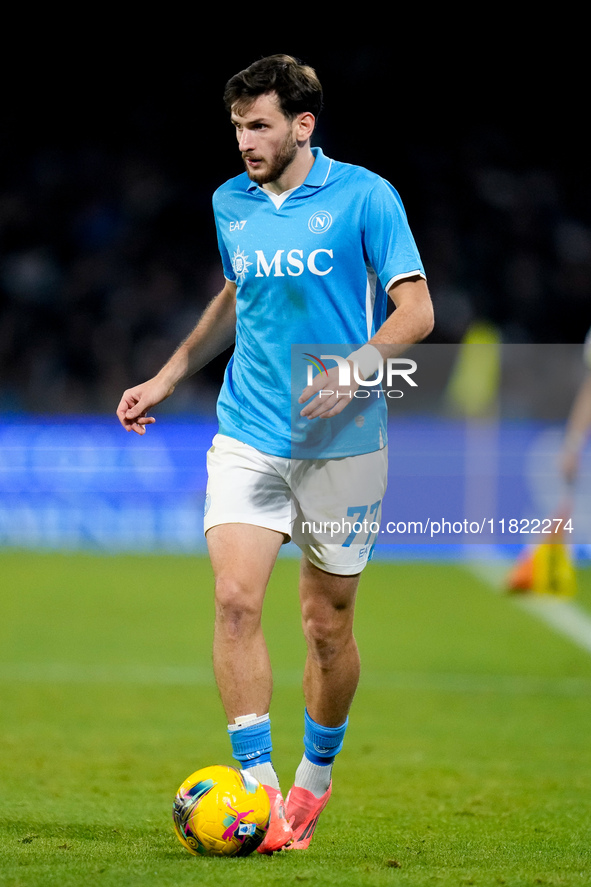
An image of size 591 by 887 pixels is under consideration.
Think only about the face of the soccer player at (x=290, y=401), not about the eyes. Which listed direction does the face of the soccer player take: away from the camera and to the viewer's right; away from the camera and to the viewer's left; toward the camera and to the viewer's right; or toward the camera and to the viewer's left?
toward the camera and to the viewer's left

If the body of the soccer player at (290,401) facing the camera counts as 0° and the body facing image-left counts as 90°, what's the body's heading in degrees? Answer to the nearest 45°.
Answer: approximately 45°
